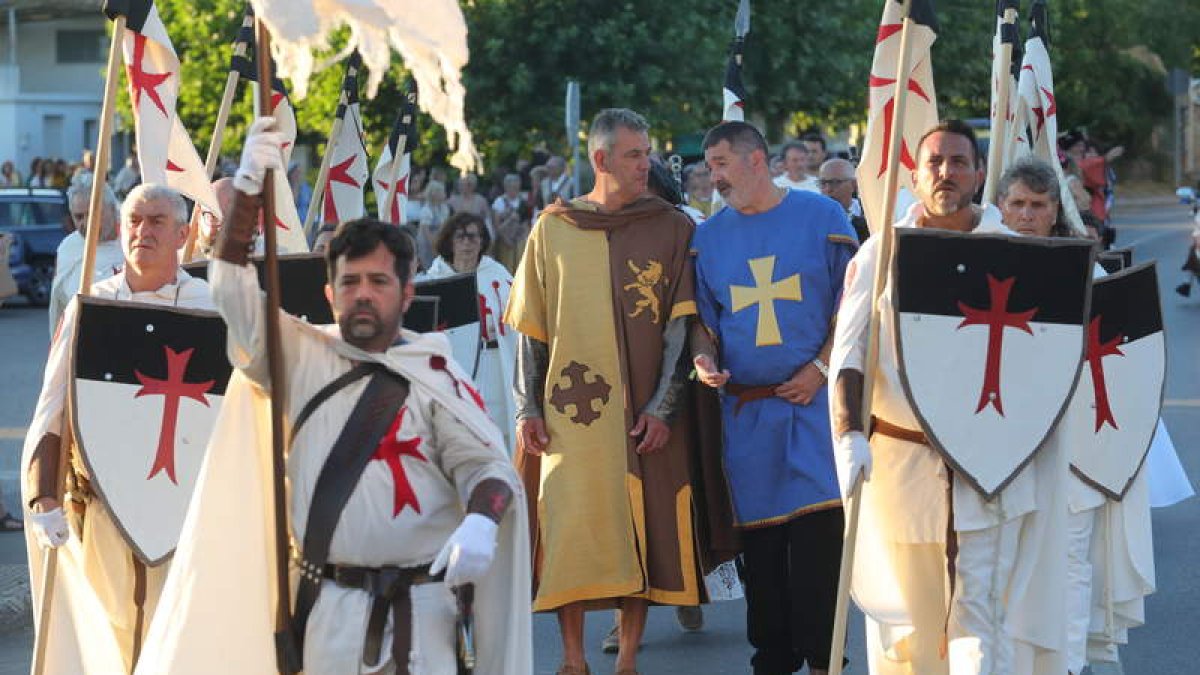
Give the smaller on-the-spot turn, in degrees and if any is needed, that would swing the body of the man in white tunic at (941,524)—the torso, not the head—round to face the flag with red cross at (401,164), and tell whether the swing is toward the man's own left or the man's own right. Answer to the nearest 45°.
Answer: approximately 135° to the man's own right

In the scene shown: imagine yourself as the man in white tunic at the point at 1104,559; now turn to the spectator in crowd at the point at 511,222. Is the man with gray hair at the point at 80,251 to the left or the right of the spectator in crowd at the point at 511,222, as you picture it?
left

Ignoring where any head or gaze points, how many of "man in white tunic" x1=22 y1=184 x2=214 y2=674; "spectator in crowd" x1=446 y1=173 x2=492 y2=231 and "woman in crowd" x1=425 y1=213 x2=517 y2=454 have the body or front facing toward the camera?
3

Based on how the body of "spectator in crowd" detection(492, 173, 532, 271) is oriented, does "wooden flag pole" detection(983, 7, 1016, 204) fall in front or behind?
in front
